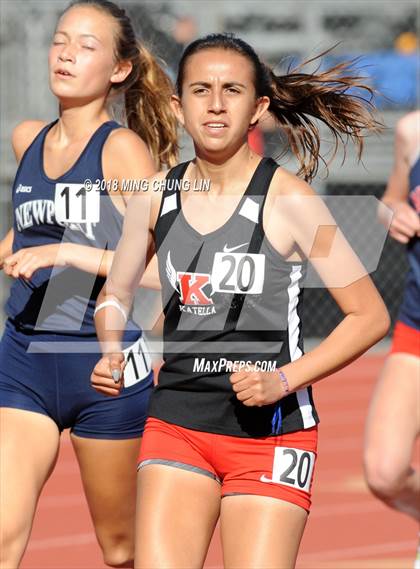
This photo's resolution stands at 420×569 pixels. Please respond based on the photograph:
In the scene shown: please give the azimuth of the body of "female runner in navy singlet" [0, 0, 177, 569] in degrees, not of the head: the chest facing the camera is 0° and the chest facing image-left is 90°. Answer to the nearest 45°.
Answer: approximately 45°
